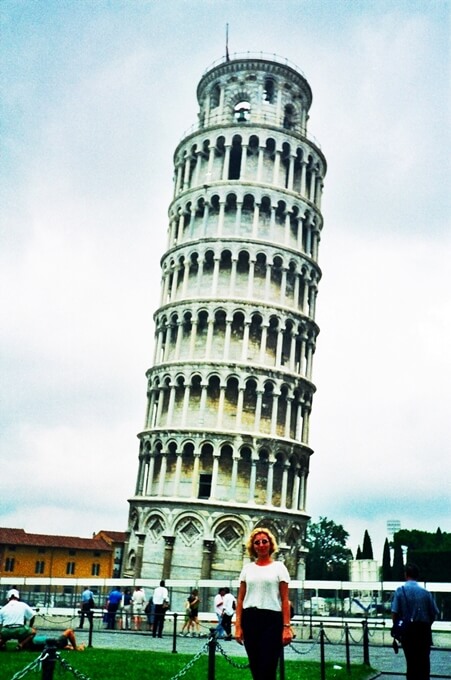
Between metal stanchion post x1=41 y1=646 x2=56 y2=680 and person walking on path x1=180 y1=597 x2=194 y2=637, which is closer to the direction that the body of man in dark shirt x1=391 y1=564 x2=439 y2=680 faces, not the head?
the person walking on path

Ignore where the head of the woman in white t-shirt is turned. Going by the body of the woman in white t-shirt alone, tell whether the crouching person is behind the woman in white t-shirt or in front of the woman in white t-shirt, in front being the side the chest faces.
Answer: behind

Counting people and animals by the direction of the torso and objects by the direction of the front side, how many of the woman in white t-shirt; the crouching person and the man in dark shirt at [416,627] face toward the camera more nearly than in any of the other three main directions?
1

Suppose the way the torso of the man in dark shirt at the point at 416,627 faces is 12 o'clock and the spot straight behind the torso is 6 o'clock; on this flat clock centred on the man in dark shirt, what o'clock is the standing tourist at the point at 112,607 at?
The standing tourist is roughly at 11 o'clock from the man in dark shirt.

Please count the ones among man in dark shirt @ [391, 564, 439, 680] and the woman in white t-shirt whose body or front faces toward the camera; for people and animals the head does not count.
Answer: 1

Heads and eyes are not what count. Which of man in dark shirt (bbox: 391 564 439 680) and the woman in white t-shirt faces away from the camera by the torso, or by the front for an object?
the man in dark shirt

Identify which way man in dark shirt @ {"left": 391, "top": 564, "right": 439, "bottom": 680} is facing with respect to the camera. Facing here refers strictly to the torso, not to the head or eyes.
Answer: away from the camera

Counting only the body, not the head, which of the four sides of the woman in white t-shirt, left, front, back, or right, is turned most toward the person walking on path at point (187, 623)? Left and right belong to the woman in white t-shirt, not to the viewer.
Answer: back

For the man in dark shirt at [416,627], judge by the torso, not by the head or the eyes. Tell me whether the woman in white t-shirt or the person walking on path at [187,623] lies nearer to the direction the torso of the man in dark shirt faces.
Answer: the person walking on path
